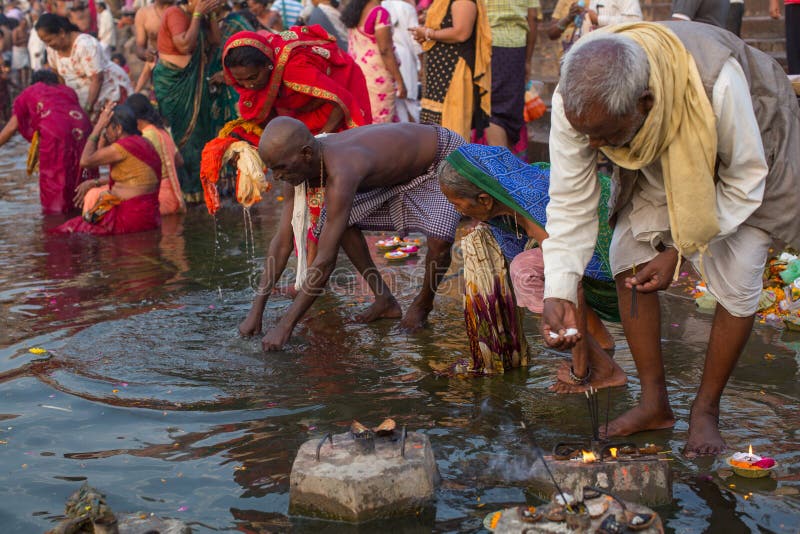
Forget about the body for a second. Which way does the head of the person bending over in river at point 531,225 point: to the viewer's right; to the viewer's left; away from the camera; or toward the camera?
to the viewer's left

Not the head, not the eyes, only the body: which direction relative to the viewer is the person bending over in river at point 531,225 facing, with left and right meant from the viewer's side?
facing to the left of the viewer

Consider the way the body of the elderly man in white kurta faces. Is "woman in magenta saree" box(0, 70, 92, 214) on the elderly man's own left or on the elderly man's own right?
on the elderly man's own right

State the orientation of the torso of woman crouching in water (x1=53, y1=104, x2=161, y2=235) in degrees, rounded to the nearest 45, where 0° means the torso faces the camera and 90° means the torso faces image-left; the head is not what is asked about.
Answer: approximately 90°

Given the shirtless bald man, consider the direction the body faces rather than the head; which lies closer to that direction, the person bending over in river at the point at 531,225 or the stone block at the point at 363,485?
the stone block

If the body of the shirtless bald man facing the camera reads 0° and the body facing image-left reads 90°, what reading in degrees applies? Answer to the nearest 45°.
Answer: approximately 45°

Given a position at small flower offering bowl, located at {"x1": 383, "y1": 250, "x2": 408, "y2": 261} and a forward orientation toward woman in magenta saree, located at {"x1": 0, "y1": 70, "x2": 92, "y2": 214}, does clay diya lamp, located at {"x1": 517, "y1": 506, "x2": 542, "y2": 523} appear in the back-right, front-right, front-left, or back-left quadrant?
back-left

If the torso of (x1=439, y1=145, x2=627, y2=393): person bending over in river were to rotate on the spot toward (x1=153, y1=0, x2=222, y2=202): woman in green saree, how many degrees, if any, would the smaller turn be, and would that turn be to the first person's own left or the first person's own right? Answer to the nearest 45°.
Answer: approximately 45° to the first person's own right

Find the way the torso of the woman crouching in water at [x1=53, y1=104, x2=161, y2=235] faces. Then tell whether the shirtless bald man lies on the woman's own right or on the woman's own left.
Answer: on the woman's own left

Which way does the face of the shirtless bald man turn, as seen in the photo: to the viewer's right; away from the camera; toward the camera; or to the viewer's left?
to the viewer's left
